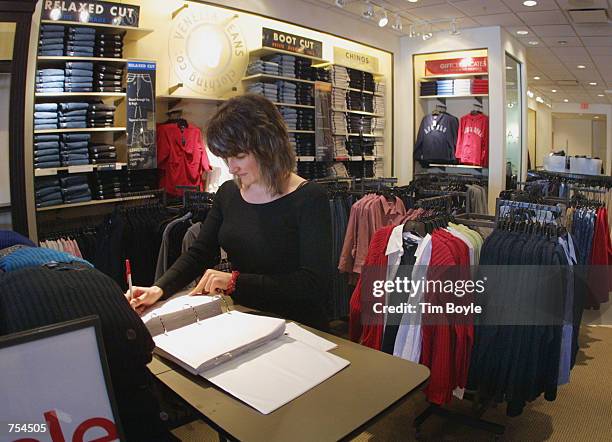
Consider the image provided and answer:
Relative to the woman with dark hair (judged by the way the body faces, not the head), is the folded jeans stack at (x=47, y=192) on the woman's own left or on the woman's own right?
on the woman's own right

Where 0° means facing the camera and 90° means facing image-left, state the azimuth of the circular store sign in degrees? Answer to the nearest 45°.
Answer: approximately 0°

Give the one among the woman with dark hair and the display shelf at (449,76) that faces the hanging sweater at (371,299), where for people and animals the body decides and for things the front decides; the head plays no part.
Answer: the display shelf

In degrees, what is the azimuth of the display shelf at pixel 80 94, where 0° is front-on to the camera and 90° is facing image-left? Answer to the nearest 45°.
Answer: approximately 0°

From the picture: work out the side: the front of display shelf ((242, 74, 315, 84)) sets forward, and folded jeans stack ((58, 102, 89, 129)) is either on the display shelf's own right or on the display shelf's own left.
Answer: on the display shelf's own right

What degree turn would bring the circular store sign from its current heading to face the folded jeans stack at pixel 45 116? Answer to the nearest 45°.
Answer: approximately 45° to its right
